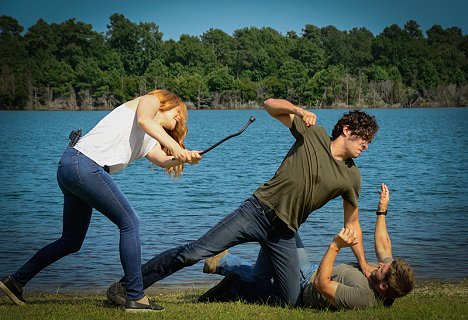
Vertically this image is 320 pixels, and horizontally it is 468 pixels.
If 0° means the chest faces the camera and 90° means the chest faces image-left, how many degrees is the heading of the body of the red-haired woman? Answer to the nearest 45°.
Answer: approximately 270°
